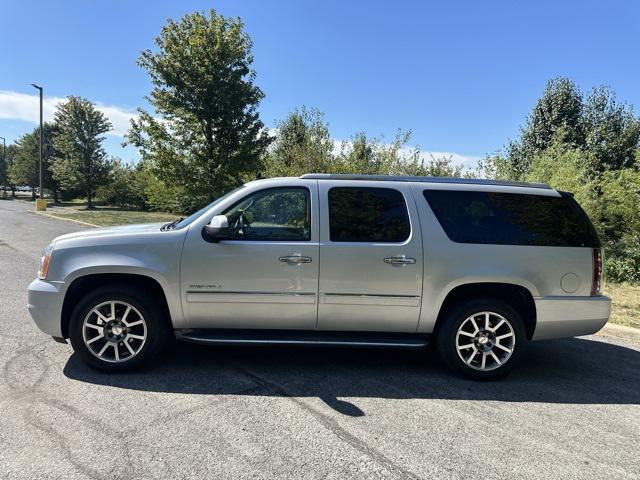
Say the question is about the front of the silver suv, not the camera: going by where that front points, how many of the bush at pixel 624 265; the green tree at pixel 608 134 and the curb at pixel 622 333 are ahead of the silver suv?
0

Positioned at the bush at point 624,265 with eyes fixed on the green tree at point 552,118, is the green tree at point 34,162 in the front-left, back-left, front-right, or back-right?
front-left

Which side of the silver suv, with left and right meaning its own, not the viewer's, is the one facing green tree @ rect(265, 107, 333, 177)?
right

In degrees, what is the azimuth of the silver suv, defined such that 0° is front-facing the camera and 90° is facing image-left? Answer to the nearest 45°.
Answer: approximately 90°

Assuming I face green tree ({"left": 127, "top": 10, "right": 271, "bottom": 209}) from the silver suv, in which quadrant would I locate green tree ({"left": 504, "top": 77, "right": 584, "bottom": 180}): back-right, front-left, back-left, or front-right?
front-right

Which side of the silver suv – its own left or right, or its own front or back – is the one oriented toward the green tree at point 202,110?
right

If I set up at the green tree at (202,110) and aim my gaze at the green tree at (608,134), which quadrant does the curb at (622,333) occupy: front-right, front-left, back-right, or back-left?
front-right

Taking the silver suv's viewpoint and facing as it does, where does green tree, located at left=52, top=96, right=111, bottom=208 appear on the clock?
The green tree is roughly at 2 o'clock from the silver suv.

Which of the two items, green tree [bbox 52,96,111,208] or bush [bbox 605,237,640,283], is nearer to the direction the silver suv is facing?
the green tree

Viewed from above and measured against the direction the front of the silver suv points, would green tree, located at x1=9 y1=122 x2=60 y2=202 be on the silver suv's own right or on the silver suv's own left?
on the silver suv's own right
